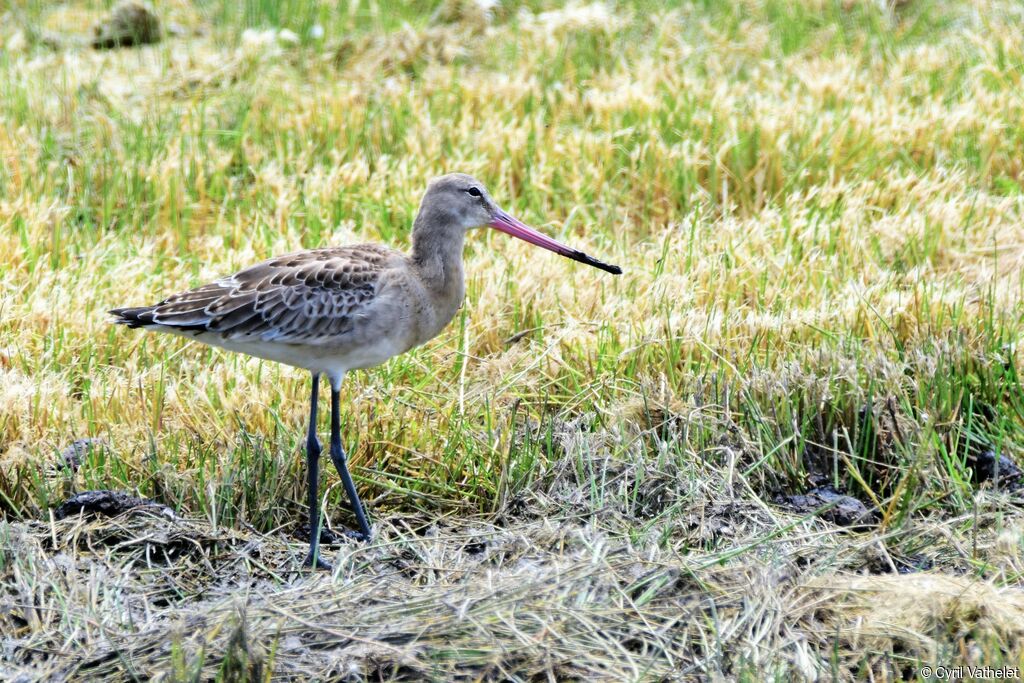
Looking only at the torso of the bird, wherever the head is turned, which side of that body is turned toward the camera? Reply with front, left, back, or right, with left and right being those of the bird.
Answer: right

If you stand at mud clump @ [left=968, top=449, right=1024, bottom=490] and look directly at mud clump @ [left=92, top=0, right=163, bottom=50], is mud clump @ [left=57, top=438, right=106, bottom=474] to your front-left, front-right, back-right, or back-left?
front-left

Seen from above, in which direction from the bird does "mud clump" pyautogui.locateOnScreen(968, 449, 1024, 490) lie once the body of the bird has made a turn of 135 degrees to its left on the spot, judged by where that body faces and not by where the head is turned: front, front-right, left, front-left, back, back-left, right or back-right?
back-right

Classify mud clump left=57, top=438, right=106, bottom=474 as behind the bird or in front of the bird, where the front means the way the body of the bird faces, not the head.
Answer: behind

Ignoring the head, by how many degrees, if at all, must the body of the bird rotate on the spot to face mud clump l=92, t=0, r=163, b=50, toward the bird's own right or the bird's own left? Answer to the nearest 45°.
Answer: approximately 90° to the bird's own left
